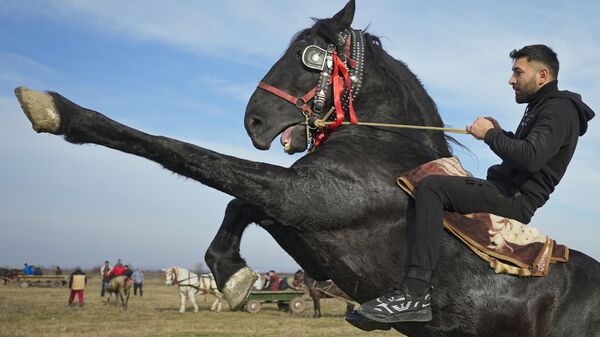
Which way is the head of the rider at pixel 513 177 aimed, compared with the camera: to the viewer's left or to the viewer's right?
to the viewer's left

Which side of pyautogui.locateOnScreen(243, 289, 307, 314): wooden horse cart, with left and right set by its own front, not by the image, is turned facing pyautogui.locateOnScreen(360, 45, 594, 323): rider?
left

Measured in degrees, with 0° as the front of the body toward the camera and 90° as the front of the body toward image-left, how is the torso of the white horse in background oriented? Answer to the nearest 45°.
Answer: approximately 90°

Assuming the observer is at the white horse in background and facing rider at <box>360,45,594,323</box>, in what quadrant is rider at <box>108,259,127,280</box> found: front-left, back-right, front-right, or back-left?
back-right

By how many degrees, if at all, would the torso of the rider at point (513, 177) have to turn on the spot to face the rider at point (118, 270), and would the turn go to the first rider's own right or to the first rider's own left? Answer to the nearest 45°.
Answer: approximately 45° to the first rider's own right

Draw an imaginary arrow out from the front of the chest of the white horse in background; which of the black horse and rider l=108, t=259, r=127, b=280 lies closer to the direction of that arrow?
the rider

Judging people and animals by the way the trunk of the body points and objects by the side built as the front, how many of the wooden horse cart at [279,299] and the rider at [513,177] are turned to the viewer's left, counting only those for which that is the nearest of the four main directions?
2

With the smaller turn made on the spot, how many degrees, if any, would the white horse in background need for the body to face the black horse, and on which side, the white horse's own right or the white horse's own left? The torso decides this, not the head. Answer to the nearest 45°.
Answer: approximately 90° to the white horse's own left

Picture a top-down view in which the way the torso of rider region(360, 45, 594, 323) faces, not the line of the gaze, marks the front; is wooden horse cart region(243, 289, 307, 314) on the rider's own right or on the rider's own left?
on the rider's own right

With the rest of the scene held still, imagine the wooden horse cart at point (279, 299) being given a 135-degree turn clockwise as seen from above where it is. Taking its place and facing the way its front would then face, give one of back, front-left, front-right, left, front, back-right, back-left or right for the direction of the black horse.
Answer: back-right

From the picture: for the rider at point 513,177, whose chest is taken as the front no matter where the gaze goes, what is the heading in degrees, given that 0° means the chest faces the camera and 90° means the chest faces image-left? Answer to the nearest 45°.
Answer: approximately 90°

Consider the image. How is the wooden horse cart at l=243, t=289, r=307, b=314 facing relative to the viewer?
to the viewer's left
